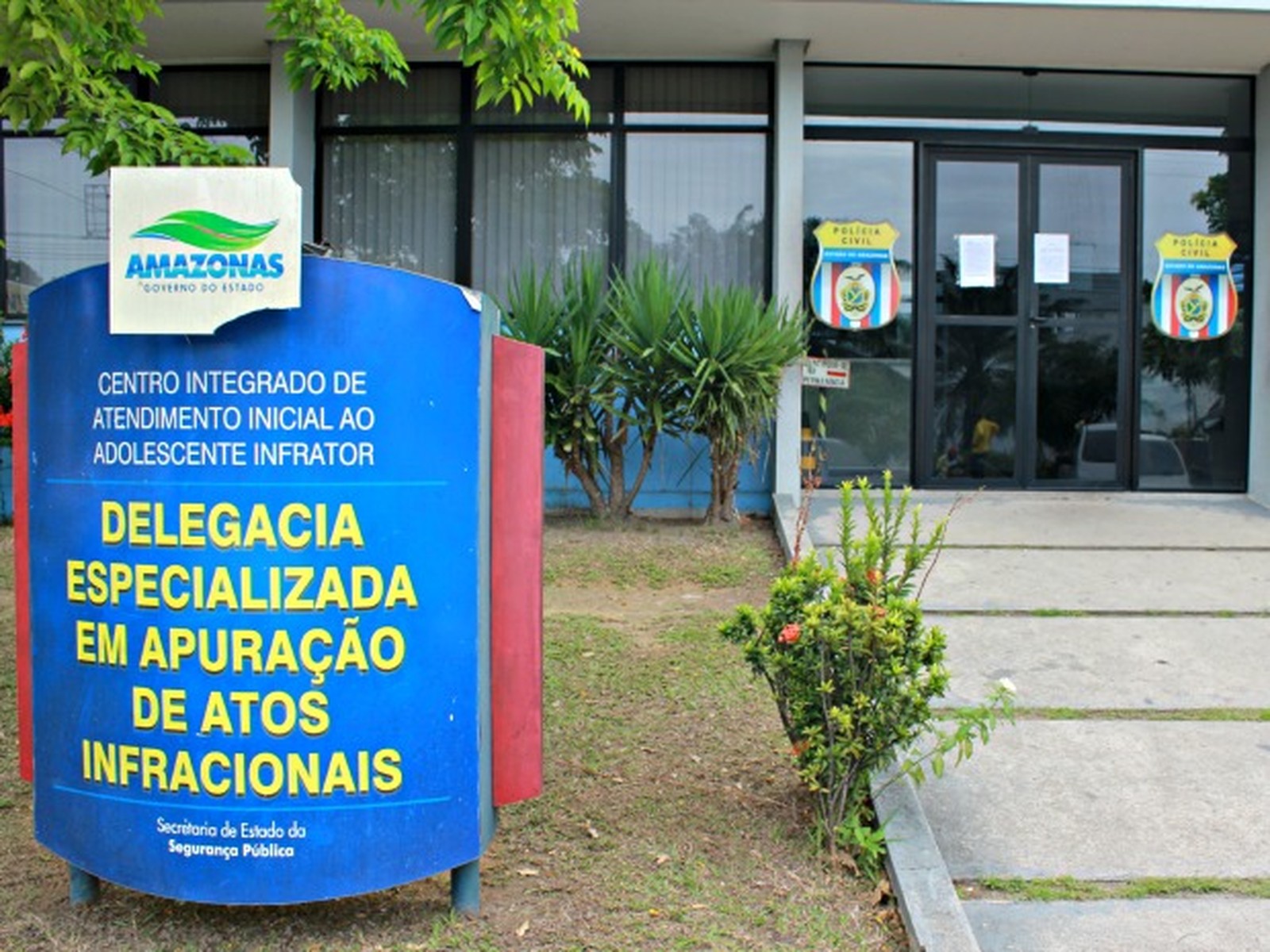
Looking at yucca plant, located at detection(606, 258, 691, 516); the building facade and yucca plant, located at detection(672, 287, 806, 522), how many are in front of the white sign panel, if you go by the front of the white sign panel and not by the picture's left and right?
0

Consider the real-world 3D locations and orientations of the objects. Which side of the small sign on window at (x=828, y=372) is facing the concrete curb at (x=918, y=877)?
front

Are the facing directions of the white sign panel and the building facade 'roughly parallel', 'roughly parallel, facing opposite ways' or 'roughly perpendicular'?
roughly parallel

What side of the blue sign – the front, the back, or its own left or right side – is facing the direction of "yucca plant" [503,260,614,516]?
back

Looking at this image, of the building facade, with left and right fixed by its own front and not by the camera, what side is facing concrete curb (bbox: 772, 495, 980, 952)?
front

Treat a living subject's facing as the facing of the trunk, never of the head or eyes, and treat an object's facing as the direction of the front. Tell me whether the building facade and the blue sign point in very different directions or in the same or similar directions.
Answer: same or similar directions

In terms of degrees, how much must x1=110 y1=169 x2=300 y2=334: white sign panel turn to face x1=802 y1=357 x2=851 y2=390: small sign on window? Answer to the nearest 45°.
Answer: approximately 135° to its left

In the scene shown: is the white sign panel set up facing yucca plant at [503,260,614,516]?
no

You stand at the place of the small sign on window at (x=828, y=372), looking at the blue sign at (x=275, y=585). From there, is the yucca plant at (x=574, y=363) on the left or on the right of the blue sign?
right

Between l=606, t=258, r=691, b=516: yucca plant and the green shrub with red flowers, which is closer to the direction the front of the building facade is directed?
the green shrub with red flowers

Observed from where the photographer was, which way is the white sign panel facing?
facing the viewer

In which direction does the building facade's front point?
toward the camera
